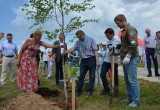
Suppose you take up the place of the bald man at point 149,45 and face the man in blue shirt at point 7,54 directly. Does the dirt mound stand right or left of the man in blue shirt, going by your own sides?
left

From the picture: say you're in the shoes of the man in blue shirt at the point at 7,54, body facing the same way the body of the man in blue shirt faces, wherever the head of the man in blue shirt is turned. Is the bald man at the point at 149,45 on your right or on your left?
on your left

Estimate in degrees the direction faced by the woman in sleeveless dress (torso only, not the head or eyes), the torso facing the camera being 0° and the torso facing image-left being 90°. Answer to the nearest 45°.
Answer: approximately 315°

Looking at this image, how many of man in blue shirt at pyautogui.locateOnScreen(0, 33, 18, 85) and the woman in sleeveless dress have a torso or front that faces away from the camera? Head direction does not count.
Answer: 0

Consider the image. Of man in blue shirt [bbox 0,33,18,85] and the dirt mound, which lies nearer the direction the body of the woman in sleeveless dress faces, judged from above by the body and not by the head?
the dirt mound

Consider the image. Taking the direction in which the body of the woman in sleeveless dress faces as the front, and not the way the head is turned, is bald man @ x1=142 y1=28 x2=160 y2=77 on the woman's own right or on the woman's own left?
on the woman's own left
